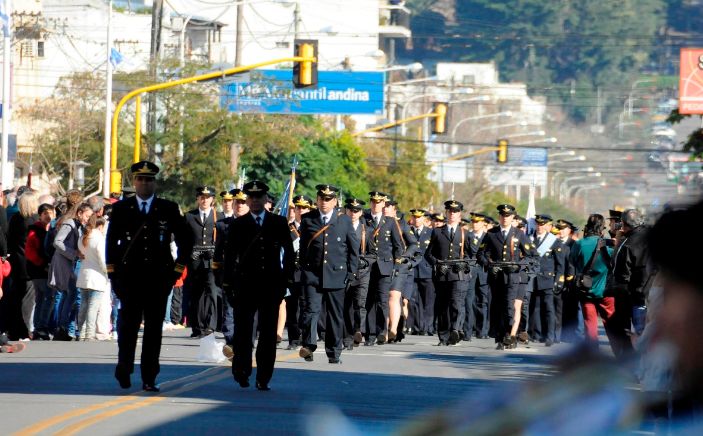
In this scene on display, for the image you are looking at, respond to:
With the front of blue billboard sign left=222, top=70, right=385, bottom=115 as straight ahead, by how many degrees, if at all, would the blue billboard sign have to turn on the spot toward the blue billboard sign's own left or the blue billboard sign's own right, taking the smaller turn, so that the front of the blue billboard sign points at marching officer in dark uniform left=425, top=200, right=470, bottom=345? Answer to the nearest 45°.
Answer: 0° — it already faces them

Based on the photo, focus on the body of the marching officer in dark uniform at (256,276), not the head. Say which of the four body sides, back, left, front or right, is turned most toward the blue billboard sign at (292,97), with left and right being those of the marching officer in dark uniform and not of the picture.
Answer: back

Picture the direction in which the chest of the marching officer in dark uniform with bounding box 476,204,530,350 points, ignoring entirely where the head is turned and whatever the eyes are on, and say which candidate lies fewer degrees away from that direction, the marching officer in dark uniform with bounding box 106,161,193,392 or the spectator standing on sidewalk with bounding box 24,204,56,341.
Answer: the marching officer in dark uniform

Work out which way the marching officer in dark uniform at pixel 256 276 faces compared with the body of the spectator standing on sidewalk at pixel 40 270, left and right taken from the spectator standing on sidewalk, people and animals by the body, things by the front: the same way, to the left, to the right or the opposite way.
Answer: to the right

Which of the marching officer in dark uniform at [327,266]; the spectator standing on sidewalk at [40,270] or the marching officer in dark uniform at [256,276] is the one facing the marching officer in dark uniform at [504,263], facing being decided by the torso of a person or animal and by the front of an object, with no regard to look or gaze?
the spectator standing on sidewalk

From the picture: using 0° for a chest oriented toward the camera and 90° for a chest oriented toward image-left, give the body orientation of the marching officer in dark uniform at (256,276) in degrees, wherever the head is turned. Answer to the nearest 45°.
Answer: approximately 0°

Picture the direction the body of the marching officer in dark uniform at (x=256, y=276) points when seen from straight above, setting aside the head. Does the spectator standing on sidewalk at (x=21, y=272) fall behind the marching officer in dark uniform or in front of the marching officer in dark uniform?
behind

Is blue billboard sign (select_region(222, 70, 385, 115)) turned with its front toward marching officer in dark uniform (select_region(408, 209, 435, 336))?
yes

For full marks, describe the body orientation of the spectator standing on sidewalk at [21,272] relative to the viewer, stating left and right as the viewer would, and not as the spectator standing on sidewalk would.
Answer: facing away from the viewer and to the right of the viewer

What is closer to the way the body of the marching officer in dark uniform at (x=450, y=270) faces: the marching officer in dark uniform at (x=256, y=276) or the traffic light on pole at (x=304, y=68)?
the marching officer in dark uniform

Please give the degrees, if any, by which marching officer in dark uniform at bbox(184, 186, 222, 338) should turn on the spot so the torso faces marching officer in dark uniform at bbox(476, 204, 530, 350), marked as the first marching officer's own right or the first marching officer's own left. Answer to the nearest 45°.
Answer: approximately 90° to the first marching officer's own left
